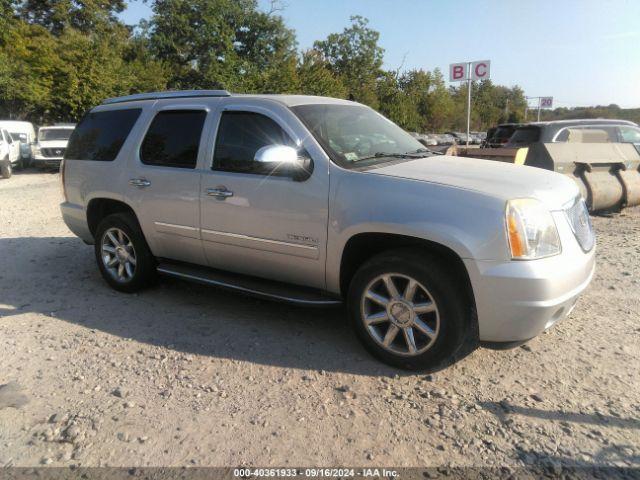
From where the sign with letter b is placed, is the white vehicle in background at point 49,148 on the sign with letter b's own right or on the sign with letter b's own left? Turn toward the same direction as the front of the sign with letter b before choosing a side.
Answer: on the sign with letter b's own right

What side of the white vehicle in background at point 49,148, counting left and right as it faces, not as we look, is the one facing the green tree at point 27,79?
back

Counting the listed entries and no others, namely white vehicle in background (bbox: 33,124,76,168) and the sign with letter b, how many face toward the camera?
2

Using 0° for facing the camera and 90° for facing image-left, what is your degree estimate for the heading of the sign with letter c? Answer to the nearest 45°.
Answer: approximately 0°

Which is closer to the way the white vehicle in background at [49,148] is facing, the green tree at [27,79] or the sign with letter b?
the sign with letter b

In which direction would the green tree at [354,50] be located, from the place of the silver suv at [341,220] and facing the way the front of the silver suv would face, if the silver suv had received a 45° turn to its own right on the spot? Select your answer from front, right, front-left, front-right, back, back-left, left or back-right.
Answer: back
